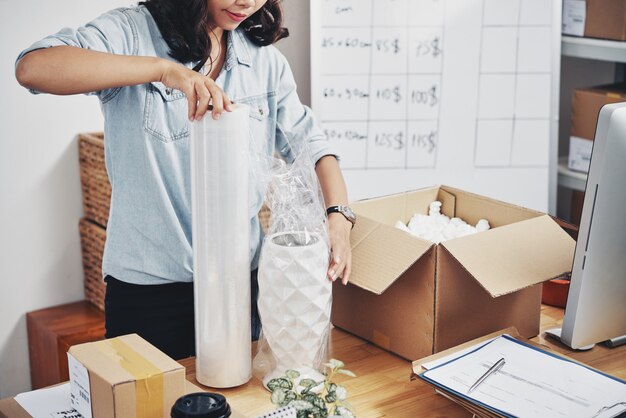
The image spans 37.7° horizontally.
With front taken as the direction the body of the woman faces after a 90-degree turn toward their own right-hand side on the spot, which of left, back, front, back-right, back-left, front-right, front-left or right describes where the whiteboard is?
back

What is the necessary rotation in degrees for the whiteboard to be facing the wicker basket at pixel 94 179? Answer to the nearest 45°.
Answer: approximately 90° to its right

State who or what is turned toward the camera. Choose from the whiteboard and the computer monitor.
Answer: the whiteboard

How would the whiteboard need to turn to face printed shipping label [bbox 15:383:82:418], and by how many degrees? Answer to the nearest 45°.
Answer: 0° — it already faces it

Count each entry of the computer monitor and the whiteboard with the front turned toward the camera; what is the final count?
1

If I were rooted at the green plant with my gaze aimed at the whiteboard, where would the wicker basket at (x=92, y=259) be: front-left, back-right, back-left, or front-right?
front-left

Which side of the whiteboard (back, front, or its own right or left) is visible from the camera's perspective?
front

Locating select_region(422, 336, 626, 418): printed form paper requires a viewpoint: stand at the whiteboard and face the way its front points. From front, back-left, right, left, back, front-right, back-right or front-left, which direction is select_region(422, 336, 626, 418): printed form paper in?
front

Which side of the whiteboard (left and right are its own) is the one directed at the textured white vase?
front

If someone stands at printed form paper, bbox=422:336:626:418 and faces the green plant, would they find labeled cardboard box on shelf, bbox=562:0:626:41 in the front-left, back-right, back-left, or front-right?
back-right

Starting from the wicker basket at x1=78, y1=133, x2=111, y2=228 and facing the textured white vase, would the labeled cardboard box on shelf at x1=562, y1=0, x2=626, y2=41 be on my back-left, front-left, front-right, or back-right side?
front-left

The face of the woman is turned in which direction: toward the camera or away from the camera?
toward the camera

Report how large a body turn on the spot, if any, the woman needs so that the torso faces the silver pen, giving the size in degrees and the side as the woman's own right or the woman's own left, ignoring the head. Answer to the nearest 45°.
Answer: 0° — they already face it

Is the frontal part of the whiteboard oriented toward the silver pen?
yes

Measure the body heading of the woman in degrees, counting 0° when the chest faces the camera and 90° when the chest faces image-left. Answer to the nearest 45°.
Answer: approximately 315°

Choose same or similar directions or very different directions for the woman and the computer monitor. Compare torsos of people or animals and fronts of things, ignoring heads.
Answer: very different directions
